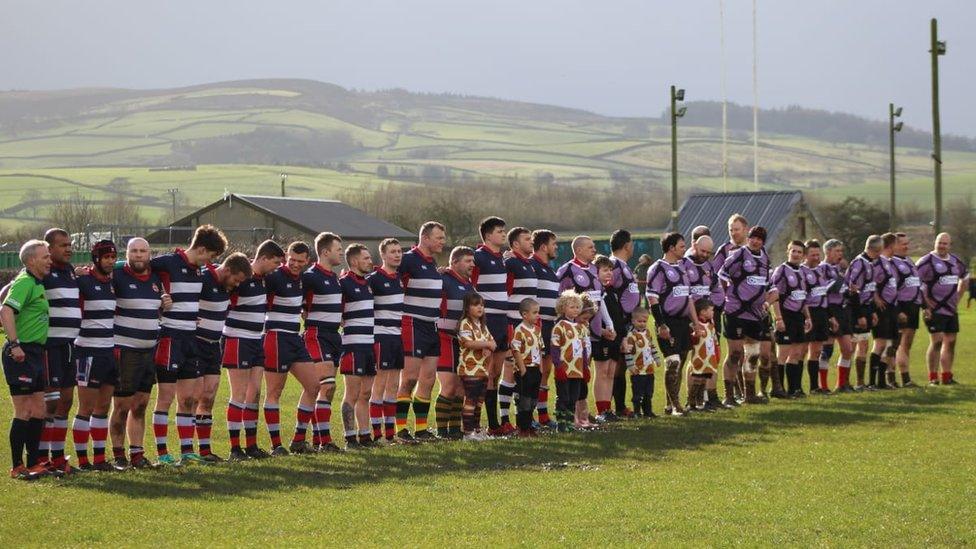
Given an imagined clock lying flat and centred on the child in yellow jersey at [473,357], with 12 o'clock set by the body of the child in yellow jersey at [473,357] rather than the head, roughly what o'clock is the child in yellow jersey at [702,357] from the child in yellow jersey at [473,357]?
the child in yellow jersey at [702,357] is roughly at 9 o'clock from the child in yellow jersey at [473,357].

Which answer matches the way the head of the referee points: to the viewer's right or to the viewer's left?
to the viewer's right

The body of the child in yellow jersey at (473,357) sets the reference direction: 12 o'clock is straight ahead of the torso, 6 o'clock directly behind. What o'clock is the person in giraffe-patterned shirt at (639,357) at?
the person in giraffe-patterned shirt at (639,357) is roughly at 9 o'clock from the child in yellow jersey at (473,357).

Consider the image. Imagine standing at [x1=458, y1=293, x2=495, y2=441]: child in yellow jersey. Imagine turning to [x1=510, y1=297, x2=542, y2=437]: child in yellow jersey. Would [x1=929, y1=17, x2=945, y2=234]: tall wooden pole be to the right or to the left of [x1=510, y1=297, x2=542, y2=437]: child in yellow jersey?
left

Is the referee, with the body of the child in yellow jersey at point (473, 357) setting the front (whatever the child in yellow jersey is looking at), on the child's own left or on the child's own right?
on the child's own right
